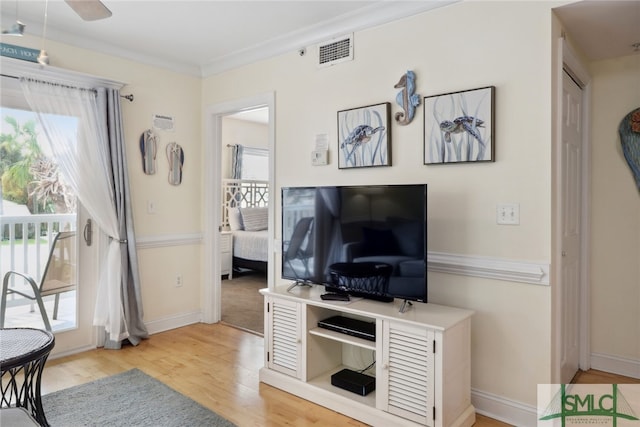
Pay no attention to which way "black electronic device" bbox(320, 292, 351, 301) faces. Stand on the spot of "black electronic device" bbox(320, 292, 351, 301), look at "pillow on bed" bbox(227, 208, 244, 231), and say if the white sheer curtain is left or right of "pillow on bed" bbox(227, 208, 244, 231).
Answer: left

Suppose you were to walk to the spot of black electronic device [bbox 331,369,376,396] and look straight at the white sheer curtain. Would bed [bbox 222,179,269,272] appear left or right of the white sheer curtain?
right

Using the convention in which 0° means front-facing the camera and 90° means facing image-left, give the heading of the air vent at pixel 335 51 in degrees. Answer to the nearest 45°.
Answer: approximately 45°

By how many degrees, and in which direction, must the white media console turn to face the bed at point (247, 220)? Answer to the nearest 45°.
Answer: approximately 90° to its right

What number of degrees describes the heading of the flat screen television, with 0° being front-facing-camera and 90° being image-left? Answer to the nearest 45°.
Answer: approximately 45°

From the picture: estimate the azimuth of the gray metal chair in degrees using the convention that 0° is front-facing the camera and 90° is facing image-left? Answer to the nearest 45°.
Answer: approximately 135°

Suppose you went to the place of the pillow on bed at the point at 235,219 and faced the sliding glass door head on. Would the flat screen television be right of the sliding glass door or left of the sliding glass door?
left

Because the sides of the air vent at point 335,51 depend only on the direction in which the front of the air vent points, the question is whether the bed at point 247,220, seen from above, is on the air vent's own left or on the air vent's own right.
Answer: on the air vent's own right

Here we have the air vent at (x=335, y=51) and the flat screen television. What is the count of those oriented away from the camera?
0
